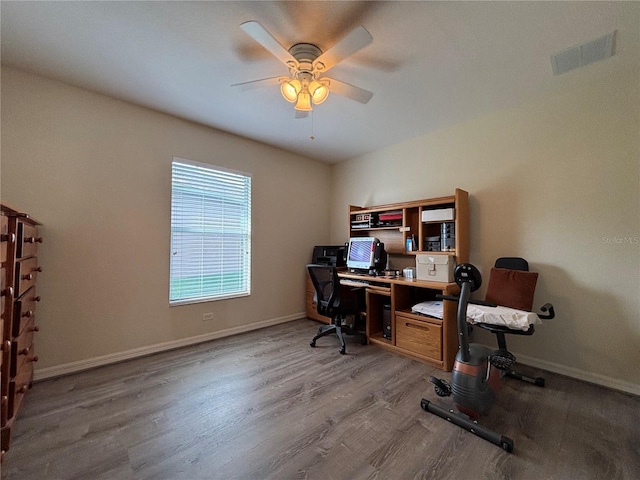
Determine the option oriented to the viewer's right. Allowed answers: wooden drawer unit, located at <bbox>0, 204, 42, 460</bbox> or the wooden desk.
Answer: the wooden drawer unit

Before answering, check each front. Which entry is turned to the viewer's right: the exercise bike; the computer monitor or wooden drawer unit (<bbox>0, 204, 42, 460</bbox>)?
the wooden drawer unit

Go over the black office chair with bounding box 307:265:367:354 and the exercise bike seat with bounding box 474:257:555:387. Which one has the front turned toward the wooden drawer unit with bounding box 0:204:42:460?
the exercise bike seat with bounding box 474:257:555:387

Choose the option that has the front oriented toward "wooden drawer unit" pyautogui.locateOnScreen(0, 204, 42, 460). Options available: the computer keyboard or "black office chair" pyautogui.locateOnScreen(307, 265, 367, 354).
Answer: the computer keyboard

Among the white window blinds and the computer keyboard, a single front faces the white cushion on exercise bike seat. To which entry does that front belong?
the white window blinds

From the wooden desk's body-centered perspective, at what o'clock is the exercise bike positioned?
The exercise bike is roughly at 10 o'clock from the wooden desk.

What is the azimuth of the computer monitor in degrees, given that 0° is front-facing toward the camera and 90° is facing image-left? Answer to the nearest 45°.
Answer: approximately 45°

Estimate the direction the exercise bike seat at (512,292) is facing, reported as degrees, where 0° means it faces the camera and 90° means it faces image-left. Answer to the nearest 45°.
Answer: approximately 45°

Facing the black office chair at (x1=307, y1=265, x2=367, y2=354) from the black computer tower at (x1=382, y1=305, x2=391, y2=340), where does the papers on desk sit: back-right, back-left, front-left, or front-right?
back-left

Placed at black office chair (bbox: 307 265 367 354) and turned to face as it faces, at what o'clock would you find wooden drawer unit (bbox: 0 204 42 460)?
The wooden drawer unit is roughly at 6 o'clock from the black office chair.

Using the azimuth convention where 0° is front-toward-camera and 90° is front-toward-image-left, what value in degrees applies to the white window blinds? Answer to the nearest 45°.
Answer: approximately 315°

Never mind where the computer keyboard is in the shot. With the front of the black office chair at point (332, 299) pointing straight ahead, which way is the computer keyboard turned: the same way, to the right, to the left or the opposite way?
the opposite way

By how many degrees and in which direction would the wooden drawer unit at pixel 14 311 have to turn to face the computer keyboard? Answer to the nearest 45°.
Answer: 0° — it already faces it

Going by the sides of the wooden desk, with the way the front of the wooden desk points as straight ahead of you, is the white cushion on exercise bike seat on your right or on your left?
on your left
